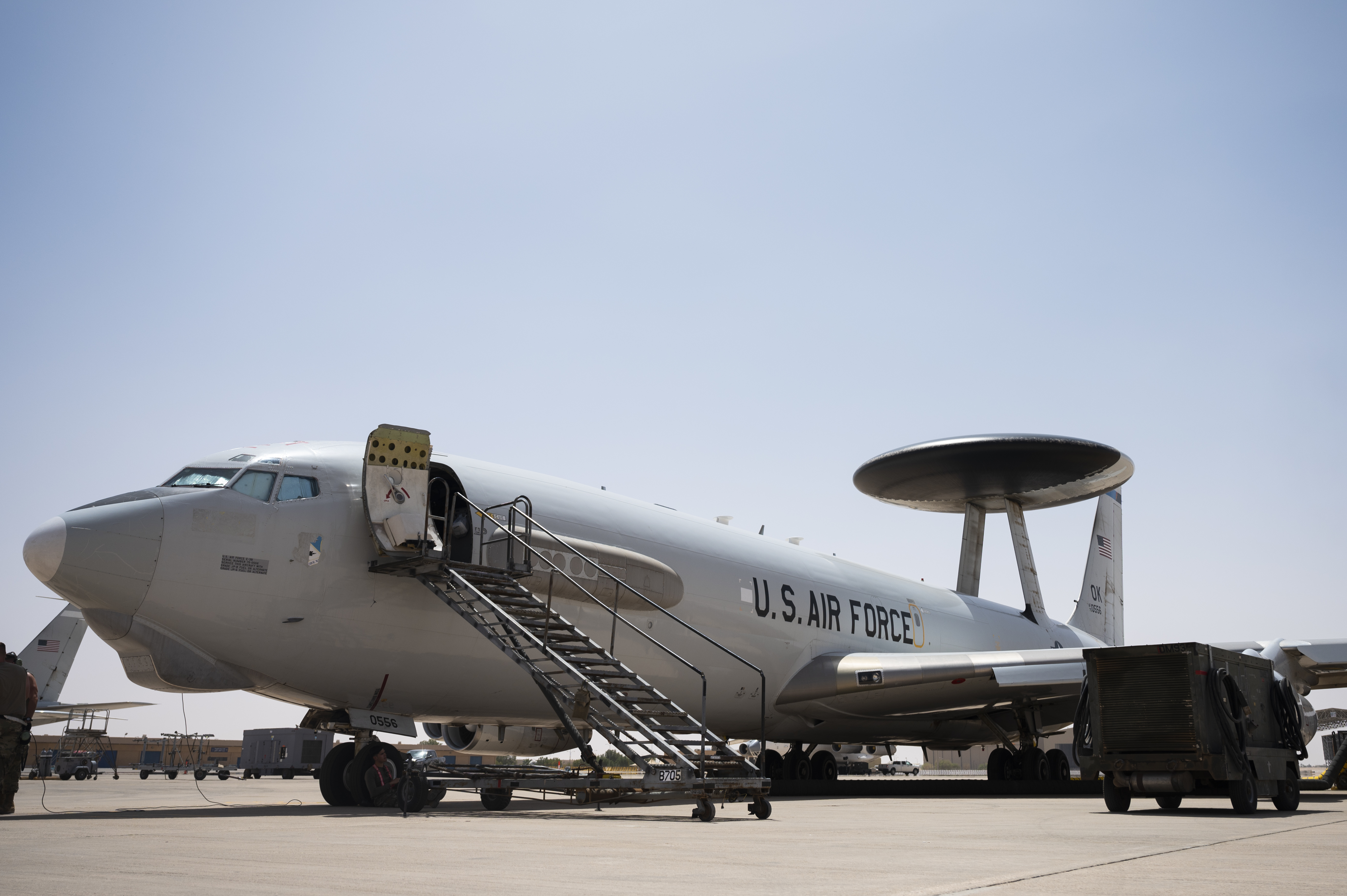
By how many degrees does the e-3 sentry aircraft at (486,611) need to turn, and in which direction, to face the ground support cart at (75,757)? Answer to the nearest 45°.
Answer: approximately 90° to its right

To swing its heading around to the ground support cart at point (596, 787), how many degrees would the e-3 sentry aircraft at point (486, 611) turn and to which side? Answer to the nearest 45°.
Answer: approximately 90° to its left

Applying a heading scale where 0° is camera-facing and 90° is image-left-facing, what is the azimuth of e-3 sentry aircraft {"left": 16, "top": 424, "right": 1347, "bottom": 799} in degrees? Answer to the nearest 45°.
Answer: approximately 45°

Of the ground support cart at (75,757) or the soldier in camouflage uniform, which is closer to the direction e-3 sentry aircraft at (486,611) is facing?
the soldier in camouflage uniform

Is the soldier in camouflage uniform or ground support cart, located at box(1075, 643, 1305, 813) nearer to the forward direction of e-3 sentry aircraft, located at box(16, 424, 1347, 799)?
the soldier in camouflage uniform

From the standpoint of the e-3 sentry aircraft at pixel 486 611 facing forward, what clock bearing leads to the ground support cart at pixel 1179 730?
The ground support cart is roughly at 8 o'clock from the e-3 sentry aircraft.

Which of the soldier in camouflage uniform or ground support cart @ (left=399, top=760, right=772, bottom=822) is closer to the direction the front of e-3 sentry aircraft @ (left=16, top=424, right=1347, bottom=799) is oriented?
the soldier in camouflage uniform

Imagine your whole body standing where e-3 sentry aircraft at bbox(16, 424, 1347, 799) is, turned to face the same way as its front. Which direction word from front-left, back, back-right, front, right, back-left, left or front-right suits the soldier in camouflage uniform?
front

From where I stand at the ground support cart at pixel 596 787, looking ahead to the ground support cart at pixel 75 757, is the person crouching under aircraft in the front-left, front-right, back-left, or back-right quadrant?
front-left
